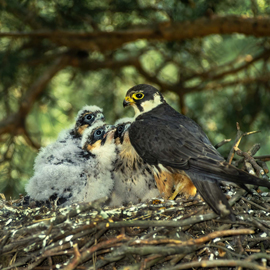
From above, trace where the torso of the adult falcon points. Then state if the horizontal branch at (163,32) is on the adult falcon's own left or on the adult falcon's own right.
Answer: on the adult falcon's own right

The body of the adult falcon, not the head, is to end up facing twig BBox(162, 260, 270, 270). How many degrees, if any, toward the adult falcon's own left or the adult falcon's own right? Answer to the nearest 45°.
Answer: approximately 90° to the adult falcon's own left

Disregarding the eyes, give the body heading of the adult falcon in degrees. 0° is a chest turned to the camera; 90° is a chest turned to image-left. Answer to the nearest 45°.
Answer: approximately 90°
